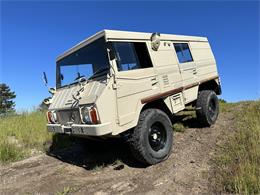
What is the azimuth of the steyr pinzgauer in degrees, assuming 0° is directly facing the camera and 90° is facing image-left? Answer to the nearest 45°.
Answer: approximately 45°
